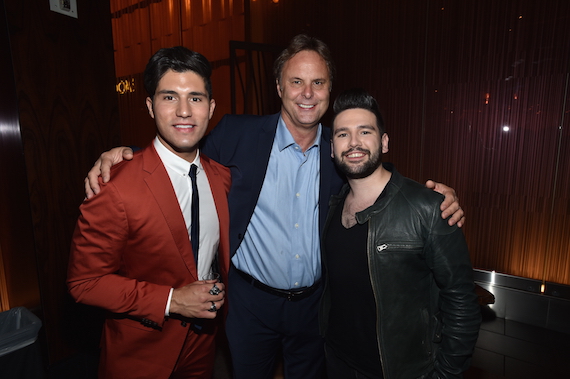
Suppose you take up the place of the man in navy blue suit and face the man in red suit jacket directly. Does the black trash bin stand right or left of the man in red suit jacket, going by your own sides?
right

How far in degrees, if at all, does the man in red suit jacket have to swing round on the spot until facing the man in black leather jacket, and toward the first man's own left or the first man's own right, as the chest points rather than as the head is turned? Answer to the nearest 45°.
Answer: approximately 45° to the first man's own left

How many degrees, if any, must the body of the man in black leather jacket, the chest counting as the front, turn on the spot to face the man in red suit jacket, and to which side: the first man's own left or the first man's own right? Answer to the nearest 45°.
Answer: approximately 45° to the first man's own right

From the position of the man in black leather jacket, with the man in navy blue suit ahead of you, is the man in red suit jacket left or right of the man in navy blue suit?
left
